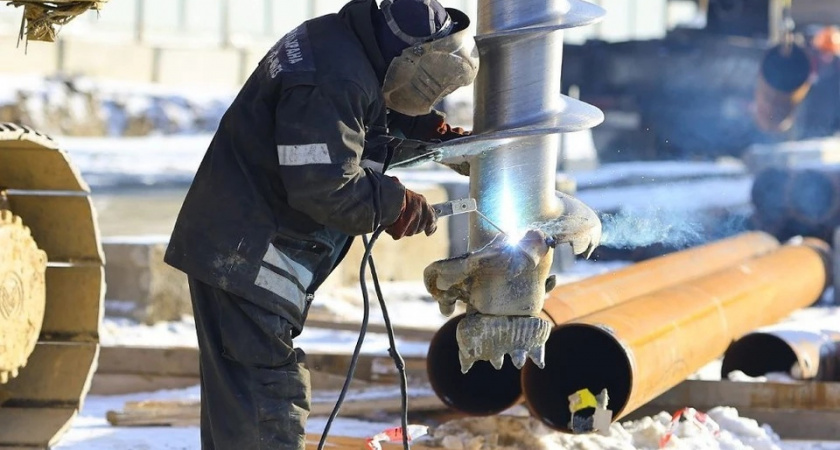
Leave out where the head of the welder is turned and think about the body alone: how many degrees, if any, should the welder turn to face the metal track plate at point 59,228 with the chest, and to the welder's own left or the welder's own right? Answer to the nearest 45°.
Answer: approximately 135° to the welder's own left

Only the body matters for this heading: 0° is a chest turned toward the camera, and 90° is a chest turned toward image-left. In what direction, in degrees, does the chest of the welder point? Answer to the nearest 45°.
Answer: approximately 270°

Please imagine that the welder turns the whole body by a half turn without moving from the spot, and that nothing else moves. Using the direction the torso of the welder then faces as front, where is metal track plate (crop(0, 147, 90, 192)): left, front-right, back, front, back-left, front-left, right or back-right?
front-right

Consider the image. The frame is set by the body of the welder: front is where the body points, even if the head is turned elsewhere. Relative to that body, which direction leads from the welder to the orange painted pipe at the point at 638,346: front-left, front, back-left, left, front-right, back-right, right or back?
front-left

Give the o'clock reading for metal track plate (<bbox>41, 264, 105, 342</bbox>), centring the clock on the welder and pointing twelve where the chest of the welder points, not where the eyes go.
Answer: The metal track plate is roughly at 8 o'clock from the welder.

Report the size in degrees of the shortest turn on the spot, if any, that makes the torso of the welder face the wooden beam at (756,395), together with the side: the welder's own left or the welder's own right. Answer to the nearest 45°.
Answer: approximately 45° to the welder's own left

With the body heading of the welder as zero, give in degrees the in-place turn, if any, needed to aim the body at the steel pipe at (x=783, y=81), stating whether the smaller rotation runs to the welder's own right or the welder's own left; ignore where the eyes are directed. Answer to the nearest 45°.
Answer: approximately 45° to the welder's own left

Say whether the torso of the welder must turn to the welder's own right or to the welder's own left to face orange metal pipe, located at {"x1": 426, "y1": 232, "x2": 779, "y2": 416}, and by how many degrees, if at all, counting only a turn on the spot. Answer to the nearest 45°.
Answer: approximately 45° to the welder's own left

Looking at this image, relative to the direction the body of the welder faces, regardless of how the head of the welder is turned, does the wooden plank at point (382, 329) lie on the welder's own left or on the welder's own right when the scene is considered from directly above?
on the welder's own left

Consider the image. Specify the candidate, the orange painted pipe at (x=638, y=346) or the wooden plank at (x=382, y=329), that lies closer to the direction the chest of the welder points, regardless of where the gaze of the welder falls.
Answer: the orange painted pipe

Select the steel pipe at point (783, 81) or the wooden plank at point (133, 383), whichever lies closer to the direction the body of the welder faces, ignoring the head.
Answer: the steel pipe
